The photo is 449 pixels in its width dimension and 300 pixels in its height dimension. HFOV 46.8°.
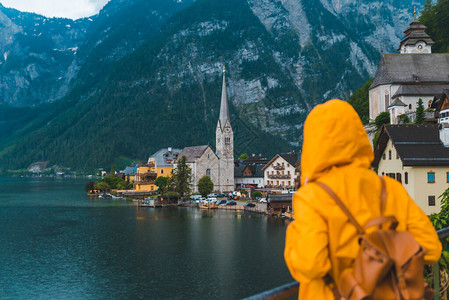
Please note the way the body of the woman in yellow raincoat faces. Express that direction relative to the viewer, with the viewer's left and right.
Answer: facing away from the viewer and to the left of the viewer

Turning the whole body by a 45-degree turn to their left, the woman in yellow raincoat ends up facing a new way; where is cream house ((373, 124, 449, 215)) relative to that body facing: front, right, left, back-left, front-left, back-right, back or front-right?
right
